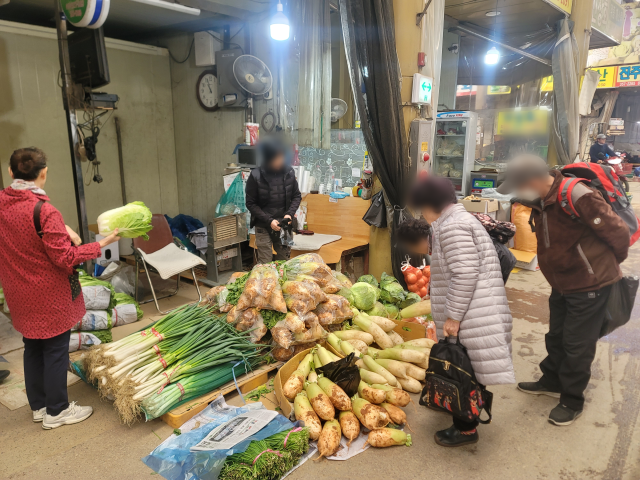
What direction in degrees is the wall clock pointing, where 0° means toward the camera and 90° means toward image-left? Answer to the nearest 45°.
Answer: approximately 315°

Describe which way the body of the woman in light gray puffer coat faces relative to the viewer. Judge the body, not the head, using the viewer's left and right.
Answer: facing to the left of the viewer

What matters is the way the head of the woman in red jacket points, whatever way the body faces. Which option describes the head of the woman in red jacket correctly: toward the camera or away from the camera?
away from the camera

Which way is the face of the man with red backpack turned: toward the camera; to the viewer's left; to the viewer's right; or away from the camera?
to the viewer's left

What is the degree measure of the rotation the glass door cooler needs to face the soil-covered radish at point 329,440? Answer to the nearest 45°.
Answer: approximately 45° to its left

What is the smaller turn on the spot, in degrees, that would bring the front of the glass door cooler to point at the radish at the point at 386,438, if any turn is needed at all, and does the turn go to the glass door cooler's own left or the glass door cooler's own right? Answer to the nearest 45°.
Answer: approximately 45° to the glass door cooler's own left

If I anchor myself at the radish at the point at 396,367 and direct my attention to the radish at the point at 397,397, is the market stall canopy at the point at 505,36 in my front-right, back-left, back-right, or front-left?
back-left

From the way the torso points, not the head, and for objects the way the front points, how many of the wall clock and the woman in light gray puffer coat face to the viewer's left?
1

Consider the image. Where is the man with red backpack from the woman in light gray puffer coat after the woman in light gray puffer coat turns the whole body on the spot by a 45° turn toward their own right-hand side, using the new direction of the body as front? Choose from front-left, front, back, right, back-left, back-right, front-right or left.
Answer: right
